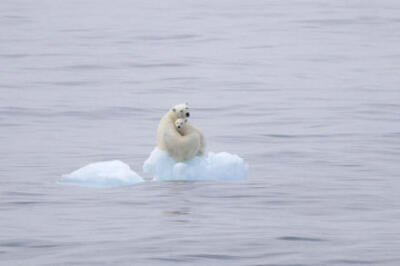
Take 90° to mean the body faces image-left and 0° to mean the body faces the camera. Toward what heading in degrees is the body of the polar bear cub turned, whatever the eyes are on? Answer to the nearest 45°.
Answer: approximately 45°

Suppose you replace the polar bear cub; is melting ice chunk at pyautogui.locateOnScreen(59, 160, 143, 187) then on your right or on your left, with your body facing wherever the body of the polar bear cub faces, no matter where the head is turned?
on your right
